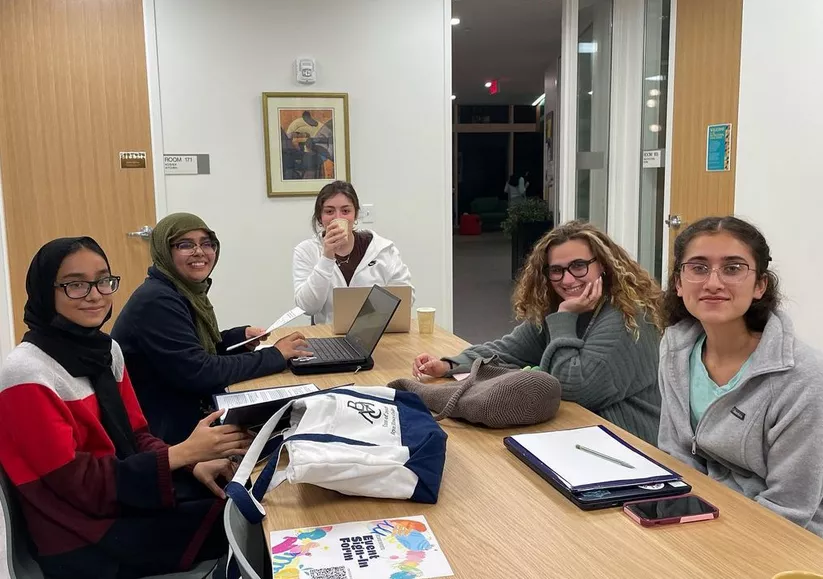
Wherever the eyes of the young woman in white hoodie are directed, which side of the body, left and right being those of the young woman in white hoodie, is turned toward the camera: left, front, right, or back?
front

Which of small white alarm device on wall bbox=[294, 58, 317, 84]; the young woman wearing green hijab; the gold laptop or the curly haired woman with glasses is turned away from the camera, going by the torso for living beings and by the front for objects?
the gold laptop

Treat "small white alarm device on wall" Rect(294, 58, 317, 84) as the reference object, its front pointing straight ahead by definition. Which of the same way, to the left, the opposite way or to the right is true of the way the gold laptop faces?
the opposite way

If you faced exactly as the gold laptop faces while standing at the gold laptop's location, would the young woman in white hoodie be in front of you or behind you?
in front

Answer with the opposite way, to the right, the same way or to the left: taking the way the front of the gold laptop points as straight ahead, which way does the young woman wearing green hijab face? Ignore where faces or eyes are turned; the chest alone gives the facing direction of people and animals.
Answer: to the right

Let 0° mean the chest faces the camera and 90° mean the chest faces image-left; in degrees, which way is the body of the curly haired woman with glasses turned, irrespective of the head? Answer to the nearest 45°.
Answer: approximately 45°

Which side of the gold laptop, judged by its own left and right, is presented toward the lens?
back

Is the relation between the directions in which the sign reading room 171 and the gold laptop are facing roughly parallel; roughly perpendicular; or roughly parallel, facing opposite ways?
roughly parallel, facing opposite ways

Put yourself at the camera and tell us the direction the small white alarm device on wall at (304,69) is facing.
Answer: facing the viewer

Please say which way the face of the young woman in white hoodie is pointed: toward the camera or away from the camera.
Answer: toward the camera

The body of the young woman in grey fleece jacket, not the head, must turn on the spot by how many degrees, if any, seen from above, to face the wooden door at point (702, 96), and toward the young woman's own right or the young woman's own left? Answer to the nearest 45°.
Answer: approximately 135° to the young woman's own right

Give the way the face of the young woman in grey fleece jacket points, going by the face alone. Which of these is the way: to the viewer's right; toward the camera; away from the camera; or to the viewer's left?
toward the camera

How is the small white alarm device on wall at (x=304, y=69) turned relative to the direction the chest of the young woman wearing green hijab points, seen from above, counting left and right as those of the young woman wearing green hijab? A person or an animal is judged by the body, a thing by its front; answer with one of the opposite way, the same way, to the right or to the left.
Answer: to the right

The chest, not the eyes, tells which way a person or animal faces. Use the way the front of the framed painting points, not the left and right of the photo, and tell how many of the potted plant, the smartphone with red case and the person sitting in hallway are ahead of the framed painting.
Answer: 1

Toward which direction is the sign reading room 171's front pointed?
toward the camera

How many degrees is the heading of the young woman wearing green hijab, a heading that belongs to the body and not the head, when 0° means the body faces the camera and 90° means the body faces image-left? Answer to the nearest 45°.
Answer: approximately 270°
